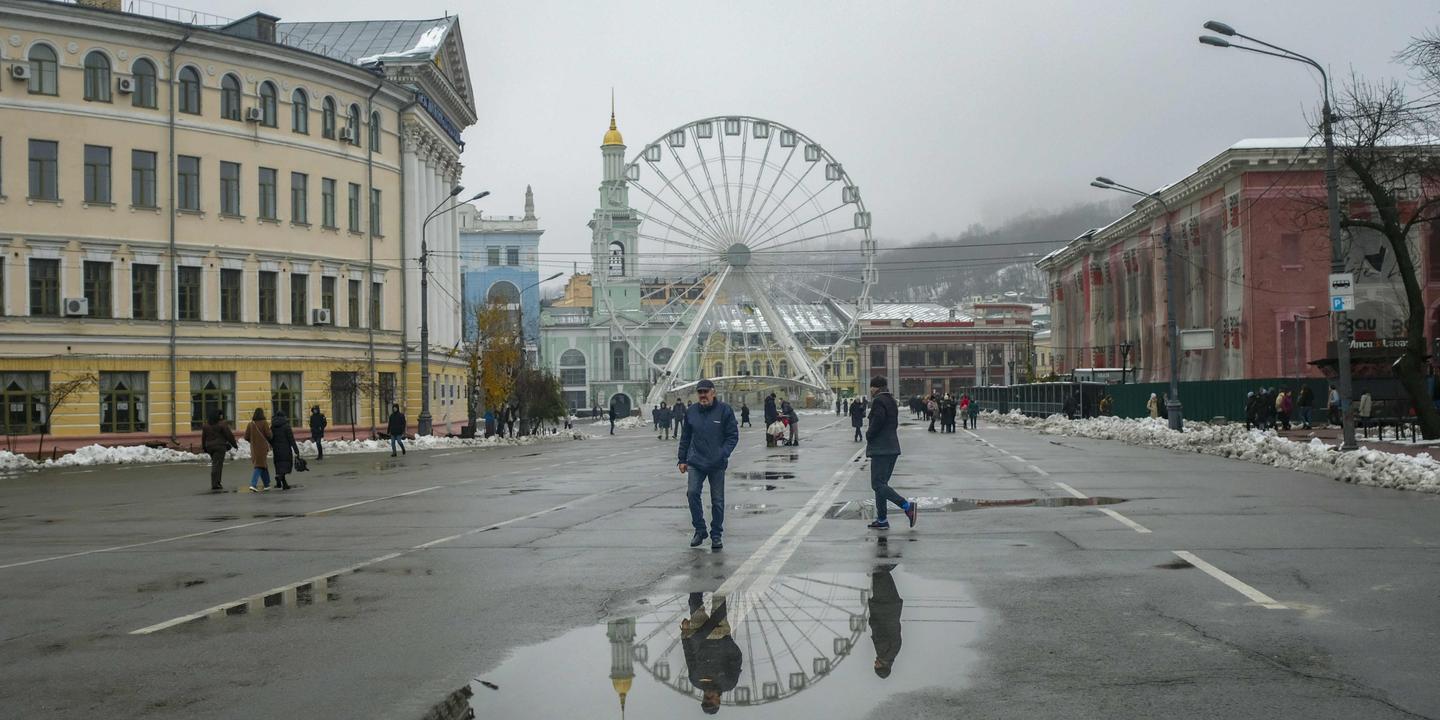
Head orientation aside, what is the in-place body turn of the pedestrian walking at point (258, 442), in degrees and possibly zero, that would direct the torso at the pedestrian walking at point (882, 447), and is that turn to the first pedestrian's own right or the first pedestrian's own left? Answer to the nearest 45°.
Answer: approximately 135° to the first pedestrian's own right

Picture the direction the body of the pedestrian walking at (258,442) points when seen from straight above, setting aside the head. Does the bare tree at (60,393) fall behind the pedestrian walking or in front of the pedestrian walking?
in front

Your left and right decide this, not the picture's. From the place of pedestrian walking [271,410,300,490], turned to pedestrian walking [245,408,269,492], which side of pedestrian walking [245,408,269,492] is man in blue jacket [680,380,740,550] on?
left
